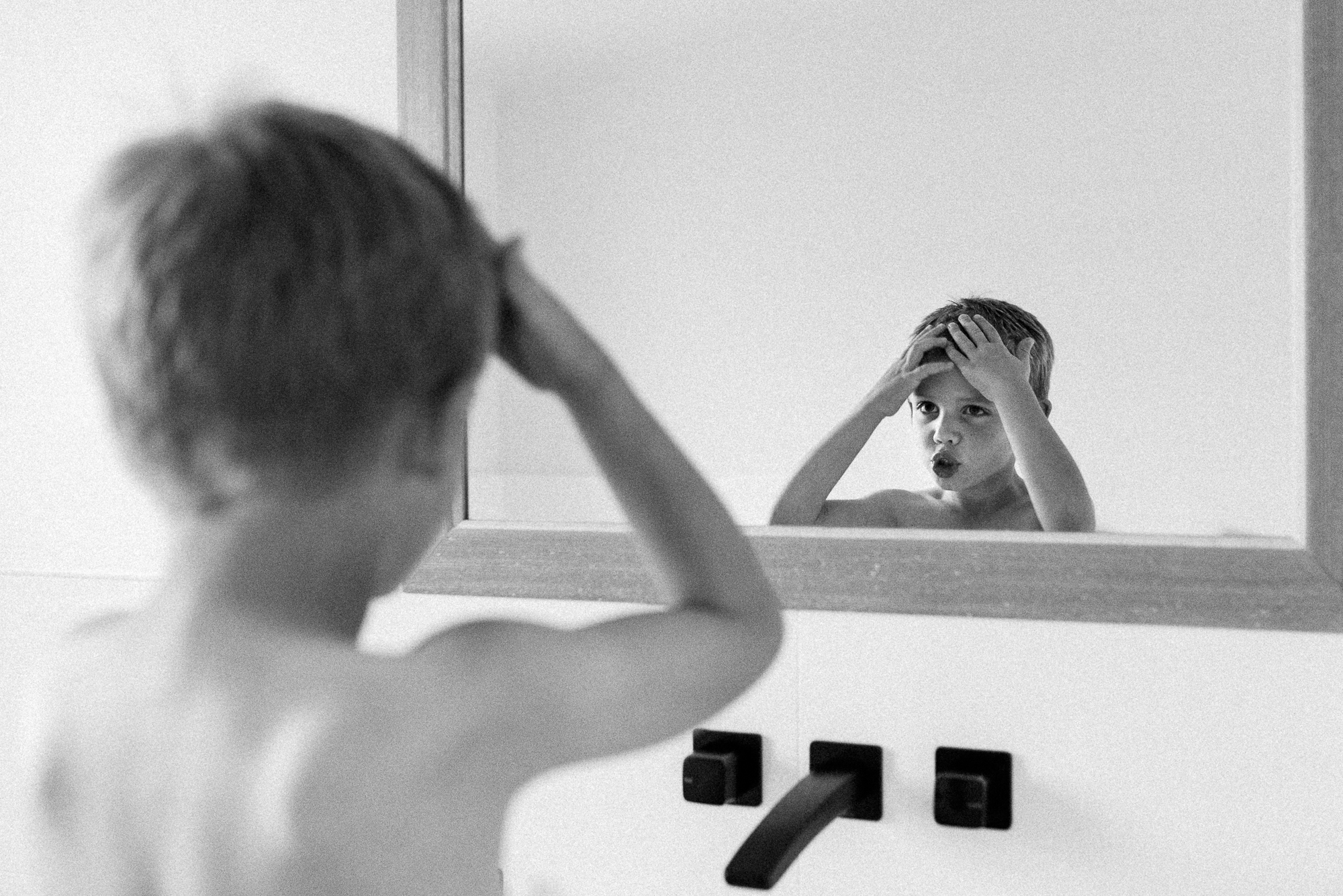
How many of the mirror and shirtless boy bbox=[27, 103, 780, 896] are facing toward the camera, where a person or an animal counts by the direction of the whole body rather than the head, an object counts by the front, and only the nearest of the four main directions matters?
1

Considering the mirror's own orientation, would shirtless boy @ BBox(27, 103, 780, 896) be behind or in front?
in front

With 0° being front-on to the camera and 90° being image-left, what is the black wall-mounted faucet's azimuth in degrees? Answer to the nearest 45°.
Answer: approximately 45°

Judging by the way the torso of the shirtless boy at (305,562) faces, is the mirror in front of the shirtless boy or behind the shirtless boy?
in front

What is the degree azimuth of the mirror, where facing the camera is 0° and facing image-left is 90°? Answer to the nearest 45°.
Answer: approximately 0°

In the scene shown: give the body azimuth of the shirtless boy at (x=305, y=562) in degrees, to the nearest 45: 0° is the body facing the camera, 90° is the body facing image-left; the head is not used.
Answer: approximately 225°
